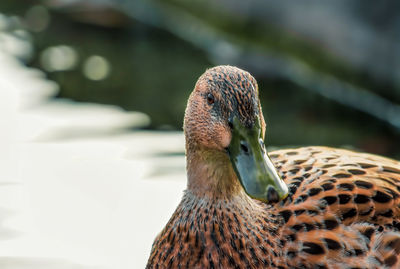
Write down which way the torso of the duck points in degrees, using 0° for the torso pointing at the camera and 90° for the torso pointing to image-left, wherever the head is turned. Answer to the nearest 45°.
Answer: approximately 45°
